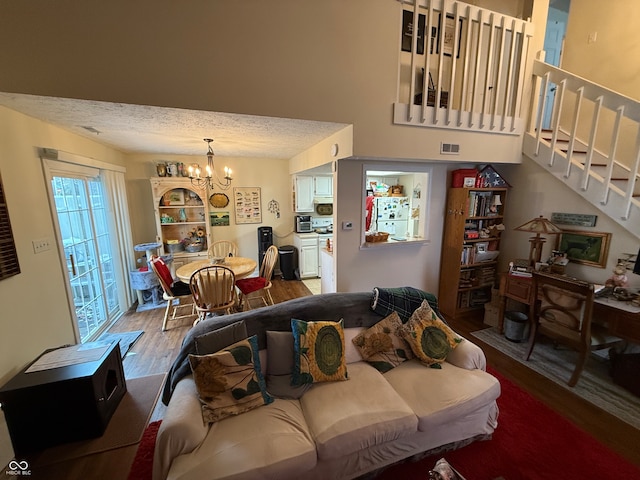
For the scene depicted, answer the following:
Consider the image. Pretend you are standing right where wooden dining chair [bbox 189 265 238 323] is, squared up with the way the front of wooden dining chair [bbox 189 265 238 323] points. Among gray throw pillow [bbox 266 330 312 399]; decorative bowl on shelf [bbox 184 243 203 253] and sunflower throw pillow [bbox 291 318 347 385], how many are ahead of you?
1

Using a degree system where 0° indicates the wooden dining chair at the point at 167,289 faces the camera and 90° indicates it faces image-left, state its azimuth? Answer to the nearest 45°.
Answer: approximately 270°

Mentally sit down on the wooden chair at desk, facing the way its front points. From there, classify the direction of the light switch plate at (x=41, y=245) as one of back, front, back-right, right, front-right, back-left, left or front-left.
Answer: back

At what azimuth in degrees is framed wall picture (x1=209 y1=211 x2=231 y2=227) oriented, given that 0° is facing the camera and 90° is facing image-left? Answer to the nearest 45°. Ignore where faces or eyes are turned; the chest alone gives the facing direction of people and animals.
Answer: approximately 0°

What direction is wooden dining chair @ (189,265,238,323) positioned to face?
away from the camera

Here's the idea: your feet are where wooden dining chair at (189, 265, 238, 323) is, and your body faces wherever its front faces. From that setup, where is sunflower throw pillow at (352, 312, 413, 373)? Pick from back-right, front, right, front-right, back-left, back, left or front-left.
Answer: back-right

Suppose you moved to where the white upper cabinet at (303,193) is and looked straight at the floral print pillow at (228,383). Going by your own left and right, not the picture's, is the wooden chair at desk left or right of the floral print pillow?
left

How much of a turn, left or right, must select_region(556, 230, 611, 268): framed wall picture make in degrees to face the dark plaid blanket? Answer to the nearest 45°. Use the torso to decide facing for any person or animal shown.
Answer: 0° — it already faces it

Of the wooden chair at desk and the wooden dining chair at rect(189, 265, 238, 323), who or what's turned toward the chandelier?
the wooden dining chair

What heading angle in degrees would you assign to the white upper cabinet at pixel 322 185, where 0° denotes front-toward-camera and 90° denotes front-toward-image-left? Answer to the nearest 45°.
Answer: approximately 0°

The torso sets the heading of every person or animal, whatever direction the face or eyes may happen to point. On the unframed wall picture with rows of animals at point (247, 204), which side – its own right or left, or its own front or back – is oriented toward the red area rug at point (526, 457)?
front

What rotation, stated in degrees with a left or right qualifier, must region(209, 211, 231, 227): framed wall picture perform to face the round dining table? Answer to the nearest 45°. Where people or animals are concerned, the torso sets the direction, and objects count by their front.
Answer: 0° — it already faces it

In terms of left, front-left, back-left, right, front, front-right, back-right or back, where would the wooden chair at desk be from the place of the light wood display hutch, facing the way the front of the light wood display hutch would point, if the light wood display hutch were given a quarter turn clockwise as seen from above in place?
back-left
